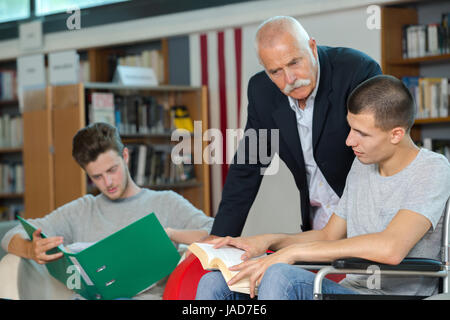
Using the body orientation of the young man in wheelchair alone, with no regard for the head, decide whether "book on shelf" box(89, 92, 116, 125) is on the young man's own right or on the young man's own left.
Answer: on the young man's own right

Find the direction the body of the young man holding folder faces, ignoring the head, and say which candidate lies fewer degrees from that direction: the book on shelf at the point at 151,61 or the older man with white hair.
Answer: the older man with white hair

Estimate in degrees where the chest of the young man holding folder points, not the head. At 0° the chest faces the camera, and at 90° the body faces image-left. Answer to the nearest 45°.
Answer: approximately 0°

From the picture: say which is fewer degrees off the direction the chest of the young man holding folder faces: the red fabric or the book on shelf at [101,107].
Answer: the red fabric

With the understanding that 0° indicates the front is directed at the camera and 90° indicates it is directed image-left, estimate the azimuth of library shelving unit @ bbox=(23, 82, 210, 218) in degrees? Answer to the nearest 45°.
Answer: approximately 315°

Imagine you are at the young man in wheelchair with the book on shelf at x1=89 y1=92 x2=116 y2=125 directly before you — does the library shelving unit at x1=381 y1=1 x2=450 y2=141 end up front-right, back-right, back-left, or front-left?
front-right

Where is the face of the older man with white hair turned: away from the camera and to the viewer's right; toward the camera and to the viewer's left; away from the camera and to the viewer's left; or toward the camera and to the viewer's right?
toward the camera and to the viewer's left

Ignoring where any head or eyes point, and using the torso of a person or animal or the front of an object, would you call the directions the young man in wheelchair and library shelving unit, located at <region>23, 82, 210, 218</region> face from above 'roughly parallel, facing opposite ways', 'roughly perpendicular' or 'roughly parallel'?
roughly perpendicular

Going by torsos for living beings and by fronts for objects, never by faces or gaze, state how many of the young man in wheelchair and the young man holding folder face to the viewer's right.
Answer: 0

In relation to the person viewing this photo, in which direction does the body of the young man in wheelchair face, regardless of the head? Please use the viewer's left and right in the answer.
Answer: facing the viewer and to the left of the viewer

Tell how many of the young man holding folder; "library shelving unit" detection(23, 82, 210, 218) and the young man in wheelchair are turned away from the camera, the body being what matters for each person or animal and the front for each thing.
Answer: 0

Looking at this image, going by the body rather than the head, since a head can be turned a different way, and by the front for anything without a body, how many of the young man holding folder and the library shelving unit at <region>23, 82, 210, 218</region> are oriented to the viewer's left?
0
